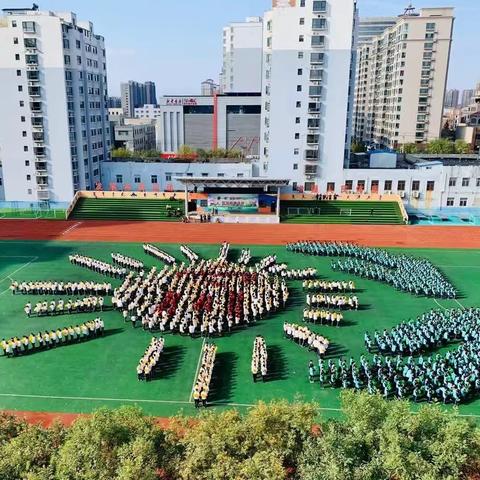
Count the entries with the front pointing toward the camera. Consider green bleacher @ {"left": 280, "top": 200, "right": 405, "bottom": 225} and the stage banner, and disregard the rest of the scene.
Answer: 2

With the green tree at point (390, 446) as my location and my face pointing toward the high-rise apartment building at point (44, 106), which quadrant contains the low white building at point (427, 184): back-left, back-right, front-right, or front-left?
front-right

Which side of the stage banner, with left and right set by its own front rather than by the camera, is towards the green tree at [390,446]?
front

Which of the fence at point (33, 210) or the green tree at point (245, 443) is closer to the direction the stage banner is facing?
the green tree

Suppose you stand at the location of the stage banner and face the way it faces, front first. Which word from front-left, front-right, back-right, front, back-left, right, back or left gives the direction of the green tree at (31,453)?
front

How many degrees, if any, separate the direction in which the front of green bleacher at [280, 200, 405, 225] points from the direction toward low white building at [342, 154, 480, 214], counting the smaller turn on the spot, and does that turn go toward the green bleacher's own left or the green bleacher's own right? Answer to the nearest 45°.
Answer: approximately 135° to the green bleacher's own left

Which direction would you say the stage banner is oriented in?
toward the camera

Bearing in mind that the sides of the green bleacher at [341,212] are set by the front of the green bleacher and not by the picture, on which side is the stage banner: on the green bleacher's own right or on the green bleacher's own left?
on the green bleacher's own right

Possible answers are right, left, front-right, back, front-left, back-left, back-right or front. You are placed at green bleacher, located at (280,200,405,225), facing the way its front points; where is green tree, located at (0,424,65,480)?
front

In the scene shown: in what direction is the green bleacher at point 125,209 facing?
toward the camera

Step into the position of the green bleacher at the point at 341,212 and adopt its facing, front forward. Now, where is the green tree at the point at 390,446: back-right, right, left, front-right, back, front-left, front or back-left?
front

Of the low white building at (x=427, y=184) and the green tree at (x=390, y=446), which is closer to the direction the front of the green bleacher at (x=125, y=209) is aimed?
the green tree

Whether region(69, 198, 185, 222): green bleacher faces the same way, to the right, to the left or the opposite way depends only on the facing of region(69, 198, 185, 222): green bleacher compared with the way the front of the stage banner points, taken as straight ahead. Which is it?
the same way

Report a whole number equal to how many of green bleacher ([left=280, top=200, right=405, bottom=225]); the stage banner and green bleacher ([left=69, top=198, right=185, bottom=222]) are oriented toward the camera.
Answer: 3

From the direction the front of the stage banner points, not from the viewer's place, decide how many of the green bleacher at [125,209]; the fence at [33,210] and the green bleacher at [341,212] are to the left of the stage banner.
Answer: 1

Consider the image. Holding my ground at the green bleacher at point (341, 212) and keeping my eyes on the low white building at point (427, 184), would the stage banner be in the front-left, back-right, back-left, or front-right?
back-left

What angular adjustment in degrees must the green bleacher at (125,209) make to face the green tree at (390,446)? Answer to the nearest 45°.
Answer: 0° — it already faces it

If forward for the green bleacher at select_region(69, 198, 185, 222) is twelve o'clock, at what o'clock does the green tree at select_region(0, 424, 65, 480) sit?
The green tree is roughly at 12 o'clock from the green bleacher.

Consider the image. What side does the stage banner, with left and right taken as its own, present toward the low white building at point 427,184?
left

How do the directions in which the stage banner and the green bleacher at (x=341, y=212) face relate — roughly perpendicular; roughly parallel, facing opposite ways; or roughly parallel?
roughly parallel

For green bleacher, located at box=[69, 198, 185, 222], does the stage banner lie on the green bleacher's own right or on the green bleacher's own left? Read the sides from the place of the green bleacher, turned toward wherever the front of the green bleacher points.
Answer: on the green bleacher's own left
